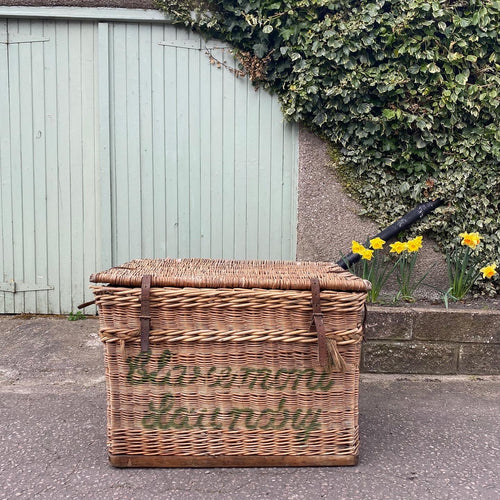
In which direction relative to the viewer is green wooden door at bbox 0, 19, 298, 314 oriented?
toward the camera

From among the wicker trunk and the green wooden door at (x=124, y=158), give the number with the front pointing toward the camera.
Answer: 2

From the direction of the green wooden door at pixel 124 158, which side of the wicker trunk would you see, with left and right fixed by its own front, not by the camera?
back

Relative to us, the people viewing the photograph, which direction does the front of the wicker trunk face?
facing the viewer

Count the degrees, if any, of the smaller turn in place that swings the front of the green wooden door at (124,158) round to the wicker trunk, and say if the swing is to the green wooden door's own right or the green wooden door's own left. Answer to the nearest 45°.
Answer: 0° — it already faces it
